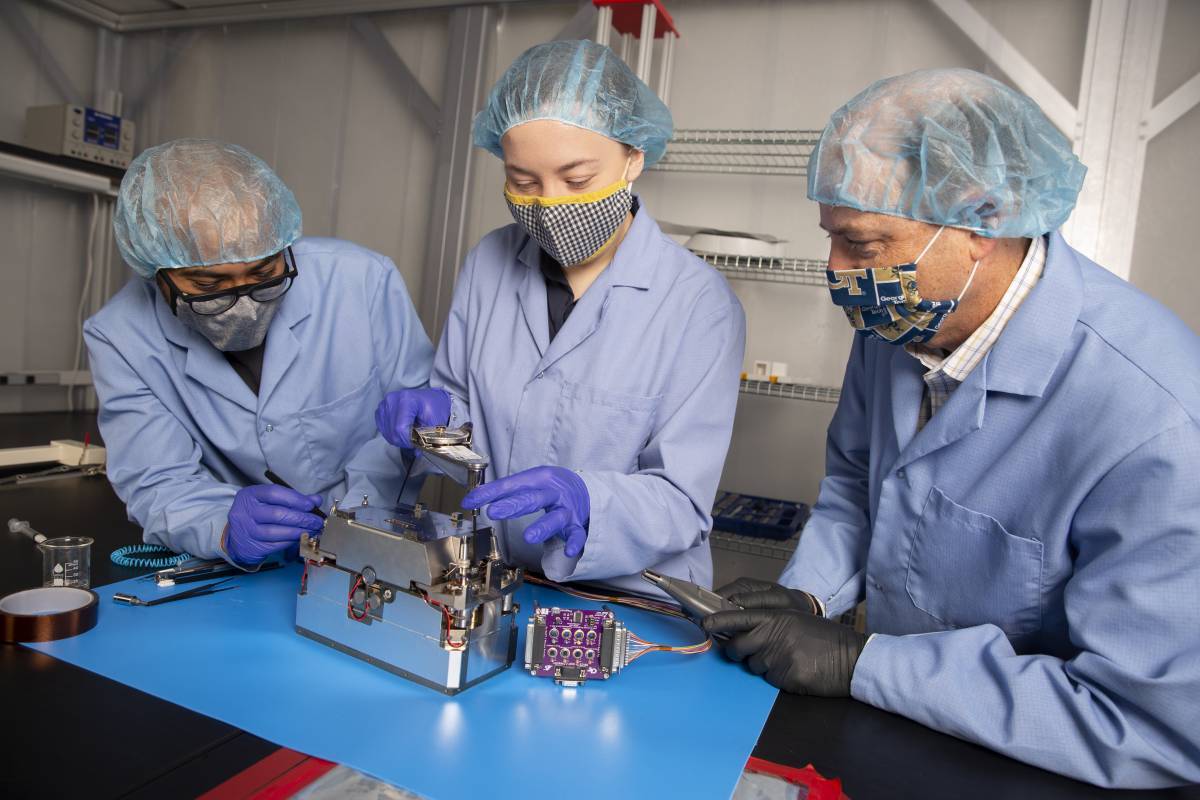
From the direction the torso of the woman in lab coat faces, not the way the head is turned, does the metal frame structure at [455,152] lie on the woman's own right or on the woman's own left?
on the woman's own right

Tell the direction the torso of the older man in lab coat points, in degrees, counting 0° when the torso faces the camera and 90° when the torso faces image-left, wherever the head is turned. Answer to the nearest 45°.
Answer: approximately 45°

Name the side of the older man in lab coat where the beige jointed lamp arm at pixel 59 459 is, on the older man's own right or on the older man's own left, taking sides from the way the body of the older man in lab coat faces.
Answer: on the older man's own right

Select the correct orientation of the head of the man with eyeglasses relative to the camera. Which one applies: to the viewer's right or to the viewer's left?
to the viewer's right

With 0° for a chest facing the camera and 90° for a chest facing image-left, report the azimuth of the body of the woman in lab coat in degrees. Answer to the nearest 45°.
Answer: approximately 45°

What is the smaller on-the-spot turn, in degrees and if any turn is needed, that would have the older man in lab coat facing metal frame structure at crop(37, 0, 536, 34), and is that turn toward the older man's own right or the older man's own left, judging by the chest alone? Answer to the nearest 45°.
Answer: approximately 90° to the older man's own right

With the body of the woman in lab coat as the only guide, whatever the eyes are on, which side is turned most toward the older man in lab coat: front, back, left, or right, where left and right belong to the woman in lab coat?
left
